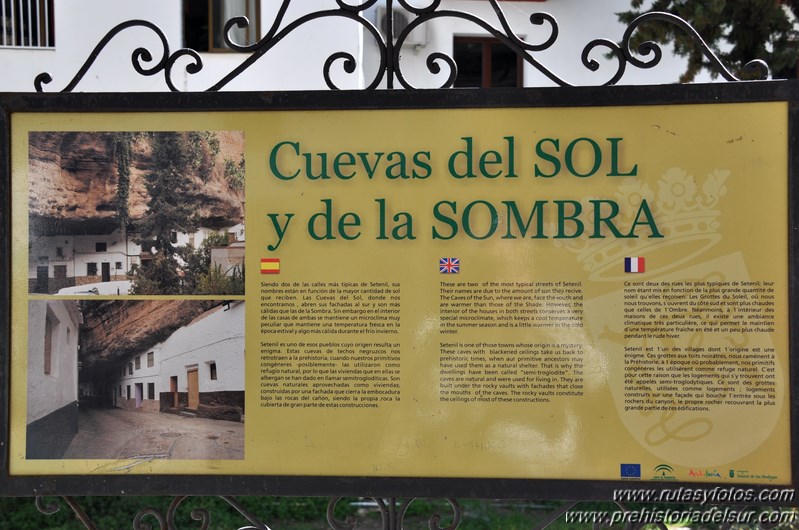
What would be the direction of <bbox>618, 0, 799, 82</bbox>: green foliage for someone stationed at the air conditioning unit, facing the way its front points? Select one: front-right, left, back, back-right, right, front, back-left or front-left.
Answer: front-left

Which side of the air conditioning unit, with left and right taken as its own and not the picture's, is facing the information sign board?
front

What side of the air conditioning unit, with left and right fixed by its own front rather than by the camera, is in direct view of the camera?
front

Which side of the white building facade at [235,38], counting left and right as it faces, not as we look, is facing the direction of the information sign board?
front

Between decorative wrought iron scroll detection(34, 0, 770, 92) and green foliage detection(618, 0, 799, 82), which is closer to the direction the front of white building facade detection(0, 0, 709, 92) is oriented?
the decorative wrought iron scroll

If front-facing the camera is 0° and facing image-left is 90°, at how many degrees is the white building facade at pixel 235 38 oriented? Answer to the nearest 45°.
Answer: approximately 0°

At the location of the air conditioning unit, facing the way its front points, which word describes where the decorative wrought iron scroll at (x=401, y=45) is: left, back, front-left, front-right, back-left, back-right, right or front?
front

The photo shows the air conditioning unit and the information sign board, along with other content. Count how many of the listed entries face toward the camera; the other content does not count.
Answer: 2

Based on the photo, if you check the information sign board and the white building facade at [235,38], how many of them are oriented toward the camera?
2

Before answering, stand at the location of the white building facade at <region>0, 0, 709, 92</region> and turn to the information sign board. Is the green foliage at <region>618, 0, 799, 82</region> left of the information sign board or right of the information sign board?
left

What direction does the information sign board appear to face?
toward the camera
